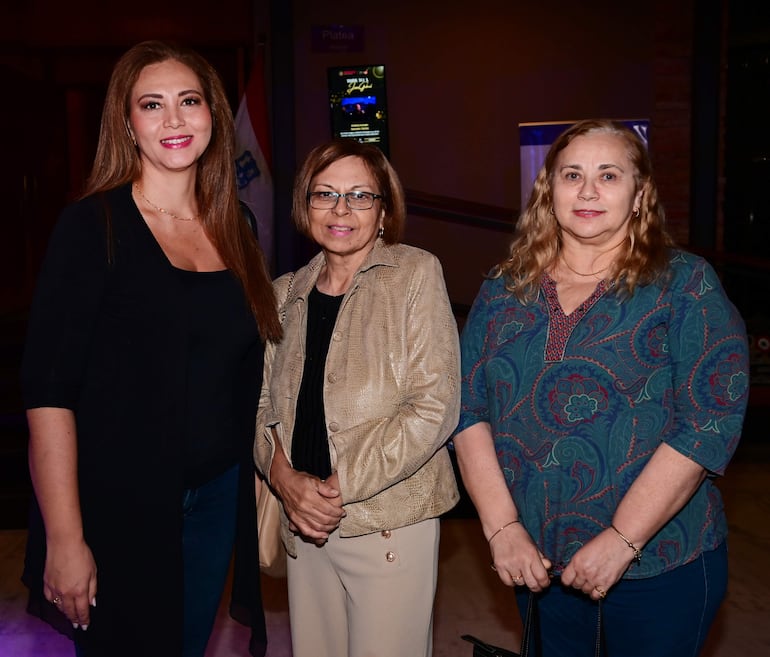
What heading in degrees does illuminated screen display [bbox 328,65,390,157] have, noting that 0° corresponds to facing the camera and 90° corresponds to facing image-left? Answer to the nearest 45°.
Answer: approximately 0°

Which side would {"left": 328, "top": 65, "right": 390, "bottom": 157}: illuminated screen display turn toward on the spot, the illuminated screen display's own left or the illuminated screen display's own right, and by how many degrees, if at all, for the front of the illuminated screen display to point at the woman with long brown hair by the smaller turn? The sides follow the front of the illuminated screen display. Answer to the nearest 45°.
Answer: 0° — it already faces them

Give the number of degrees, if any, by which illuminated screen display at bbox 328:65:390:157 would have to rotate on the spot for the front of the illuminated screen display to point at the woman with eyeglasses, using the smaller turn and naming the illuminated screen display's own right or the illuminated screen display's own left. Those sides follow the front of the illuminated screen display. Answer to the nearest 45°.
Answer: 0° — it already faces them
